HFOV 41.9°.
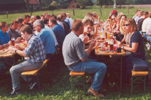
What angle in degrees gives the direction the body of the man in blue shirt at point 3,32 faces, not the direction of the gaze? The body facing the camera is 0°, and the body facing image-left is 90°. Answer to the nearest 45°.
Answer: approximately 270°

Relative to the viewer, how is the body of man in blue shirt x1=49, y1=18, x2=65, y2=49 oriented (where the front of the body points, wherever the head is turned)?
to the viewer's left

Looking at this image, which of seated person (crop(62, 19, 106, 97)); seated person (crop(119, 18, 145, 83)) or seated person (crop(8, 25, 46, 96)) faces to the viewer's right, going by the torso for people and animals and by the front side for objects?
seated person (crop(62, 19, 106, 97))

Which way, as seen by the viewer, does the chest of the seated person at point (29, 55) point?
to the viewer's left

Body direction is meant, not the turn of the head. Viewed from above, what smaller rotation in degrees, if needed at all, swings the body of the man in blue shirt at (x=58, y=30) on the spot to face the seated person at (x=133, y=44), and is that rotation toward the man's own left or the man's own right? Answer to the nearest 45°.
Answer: approximately 135° to the man's own left

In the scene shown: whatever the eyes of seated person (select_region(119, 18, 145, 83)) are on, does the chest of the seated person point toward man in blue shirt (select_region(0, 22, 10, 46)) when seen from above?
yes

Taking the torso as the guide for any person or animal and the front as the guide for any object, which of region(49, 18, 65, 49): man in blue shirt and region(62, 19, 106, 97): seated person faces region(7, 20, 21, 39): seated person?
the man in blue shirt

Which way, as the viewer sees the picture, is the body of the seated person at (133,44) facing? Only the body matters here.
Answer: to the viewer's left

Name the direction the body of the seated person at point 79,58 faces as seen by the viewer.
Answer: to the viewer's right

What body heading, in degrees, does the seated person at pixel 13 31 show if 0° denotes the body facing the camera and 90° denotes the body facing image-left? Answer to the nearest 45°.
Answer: approximately 270°

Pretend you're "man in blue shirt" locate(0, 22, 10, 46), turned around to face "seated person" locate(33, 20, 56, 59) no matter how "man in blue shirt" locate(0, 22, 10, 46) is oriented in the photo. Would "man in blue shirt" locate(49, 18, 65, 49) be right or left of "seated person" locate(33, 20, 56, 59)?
left
